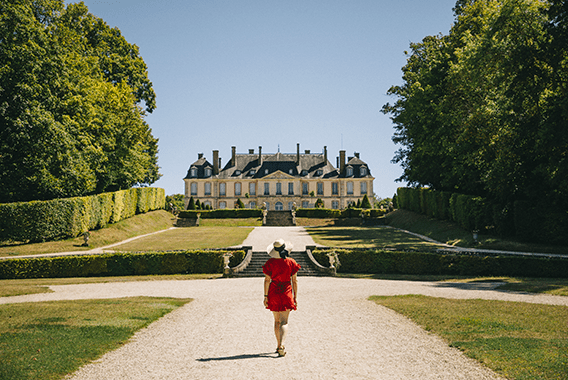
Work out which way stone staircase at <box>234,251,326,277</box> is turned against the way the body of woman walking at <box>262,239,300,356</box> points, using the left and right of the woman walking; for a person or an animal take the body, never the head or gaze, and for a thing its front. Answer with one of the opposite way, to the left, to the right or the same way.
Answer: the opposite way

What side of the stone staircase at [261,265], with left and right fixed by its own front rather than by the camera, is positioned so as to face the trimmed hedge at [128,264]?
right

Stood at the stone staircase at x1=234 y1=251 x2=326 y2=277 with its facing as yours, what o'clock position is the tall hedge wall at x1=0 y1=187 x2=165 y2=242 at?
The tall hedge wall is roughly at 4 o'clock from the stone staircase.

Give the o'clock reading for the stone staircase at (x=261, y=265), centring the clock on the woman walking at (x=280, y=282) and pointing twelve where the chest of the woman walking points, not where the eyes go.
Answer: The stone staircase is roughly at 12 o'clock from the woman walking.

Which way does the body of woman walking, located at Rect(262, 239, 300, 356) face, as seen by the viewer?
away from the camera

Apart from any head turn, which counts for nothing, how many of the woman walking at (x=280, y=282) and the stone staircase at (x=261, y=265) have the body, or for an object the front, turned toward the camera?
1
